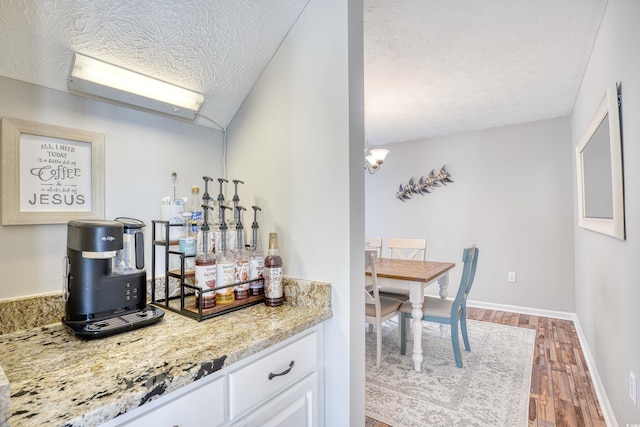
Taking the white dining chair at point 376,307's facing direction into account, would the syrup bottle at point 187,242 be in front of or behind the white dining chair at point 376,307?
behind

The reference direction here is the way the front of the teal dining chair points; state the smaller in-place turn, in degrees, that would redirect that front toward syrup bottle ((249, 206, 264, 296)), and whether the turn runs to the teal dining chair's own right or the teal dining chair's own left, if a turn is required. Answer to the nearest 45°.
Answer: approximately 45° to the teal dining chair's own left

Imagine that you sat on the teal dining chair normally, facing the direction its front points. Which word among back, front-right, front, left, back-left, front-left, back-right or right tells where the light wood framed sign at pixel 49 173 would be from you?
front-left

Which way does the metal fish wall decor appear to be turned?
toward the camera

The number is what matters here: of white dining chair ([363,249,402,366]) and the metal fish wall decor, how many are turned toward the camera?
1

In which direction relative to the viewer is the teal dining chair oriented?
to the viewer's left

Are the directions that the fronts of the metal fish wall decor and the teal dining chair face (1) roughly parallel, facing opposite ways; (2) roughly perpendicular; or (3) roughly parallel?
roughly perpendicular

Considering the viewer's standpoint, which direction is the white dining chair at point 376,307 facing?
facing away from the viewer and to the right of the viewer

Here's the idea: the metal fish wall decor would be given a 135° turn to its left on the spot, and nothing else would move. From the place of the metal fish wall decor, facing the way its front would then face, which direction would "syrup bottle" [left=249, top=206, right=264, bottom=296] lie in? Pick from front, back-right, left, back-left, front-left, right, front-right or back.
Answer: back-right

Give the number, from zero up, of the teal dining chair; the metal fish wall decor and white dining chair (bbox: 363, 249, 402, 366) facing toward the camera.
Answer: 1

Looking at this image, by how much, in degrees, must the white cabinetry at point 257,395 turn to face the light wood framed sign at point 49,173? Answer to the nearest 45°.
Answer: approximately 180°

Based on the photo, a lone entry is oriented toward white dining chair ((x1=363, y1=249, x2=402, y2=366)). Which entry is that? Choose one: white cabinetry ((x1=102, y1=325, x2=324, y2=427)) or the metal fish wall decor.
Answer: the metal fish wall decor

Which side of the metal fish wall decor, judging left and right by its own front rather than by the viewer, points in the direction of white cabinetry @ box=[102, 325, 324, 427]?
front

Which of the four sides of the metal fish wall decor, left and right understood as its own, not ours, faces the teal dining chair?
front
